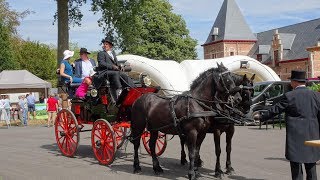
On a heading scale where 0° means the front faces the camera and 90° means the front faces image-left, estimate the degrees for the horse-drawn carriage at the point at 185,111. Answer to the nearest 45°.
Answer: approximately 315°

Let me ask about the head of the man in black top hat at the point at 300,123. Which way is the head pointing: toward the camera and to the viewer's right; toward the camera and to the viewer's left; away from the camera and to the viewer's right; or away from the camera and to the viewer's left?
away from the camera and to the viewer's left

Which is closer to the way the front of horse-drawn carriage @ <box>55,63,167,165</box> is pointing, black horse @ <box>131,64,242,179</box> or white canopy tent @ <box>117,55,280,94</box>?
the black horse

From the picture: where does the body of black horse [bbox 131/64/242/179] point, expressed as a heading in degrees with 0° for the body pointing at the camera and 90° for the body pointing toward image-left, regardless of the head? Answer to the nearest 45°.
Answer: approximately 315°

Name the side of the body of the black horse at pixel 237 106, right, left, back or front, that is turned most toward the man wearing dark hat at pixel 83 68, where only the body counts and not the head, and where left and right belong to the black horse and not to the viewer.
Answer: back

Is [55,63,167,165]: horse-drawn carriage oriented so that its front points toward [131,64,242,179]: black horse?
yes

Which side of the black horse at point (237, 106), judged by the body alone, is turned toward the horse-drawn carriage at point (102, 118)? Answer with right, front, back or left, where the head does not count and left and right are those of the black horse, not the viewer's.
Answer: back
